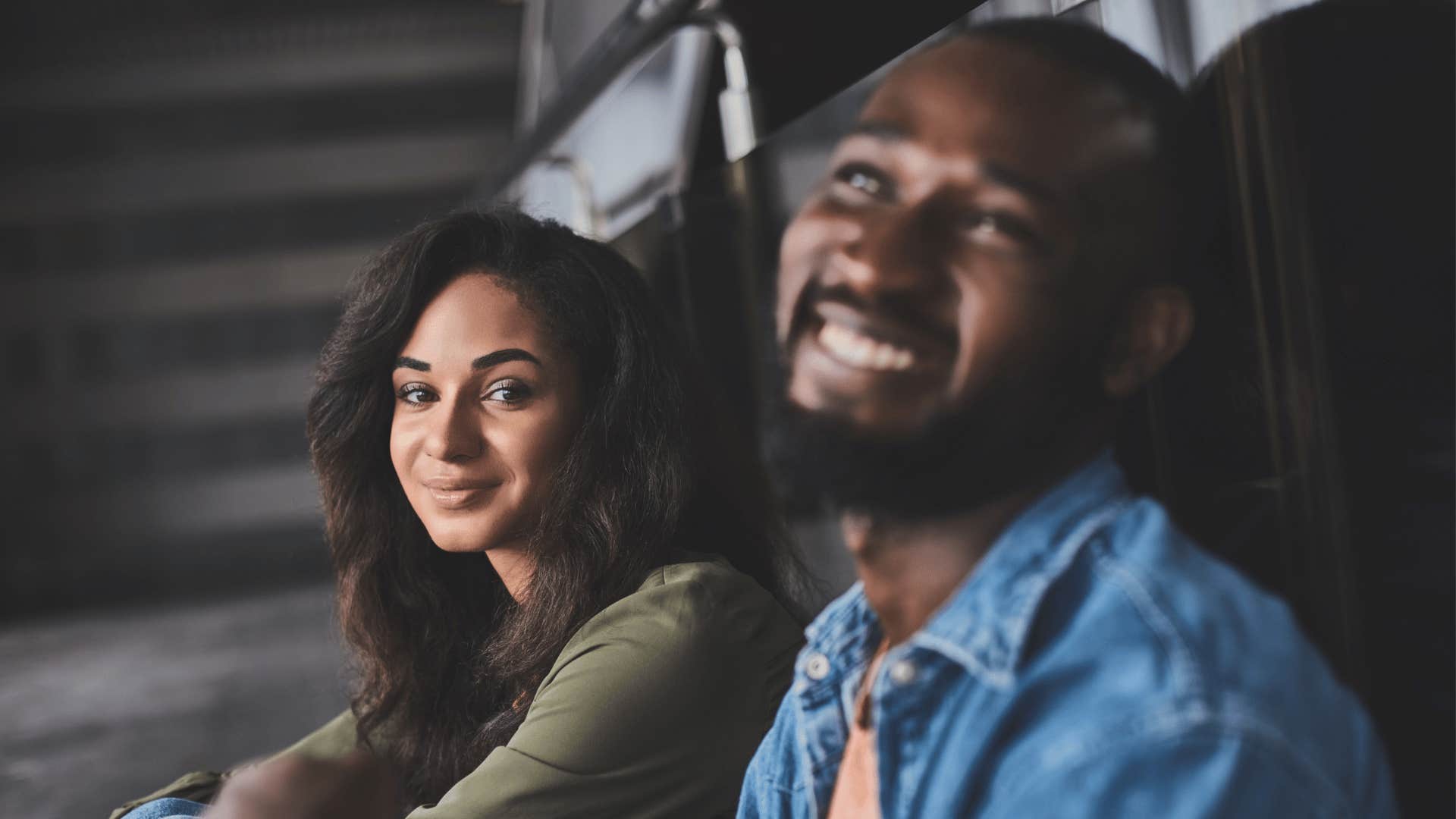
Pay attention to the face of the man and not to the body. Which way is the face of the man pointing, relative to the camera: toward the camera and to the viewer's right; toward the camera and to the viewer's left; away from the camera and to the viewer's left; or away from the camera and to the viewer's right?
toward the camera and to the viewer's left

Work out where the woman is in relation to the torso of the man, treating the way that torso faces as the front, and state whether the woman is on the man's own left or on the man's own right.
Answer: on the man's own right

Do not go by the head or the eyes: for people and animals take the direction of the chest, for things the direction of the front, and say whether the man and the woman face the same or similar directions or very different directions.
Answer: same or similar directions

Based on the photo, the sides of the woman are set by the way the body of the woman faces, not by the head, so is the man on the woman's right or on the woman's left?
on the woman's left

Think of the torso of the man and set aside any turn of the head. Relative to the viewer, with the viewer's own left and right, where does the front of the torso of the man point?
facing the viewer and to the left of the viewer

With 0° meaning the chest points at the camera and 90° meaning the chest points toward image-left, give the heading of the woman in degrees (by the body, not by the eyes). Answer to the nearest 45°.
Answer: approximately 45°

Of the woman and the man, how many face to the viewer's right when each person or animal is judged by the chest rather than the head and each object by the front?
0
